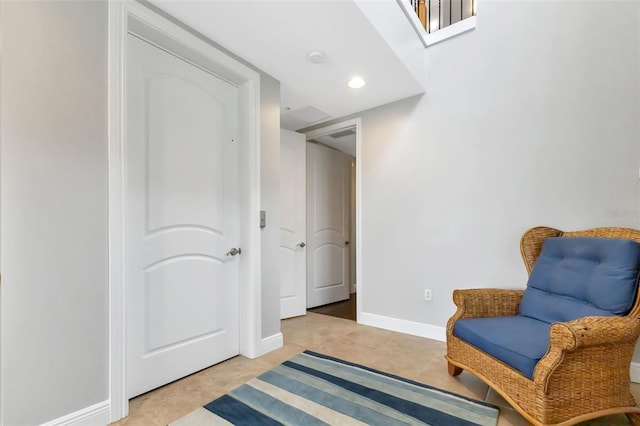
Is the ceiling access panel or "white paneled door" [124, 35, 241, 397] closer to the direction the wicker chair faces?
the white paneled door

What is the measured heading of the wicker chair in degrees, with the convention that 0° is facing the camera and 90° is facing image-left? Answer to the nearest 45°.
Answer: approximately 45°

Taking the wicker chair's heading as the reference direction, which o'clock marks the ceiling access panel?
The ceiling access panel is roughly at 2 o'clock from the wicker chair.

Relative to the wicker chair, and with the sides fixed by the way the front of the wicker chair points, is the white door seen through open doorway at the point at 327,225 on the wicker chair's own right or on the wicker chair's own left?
on the wicker chair's own right

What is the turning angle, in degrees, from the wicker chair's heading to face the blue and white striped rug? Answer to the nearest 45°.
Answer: approximately 45° to its right

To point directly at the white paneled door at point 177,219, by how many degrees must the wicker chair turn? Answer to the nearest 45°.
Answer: approximately 45° to its right

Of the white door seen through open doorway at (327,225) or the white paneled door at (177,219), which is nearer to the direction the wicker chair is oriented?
the white paneled door

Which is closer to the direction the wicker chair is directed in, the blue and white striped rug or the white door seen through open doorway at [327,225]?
the blue and white striped rug

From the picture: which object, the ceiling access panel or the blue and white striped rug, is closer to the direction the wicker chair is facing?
the blue and white striped rug
